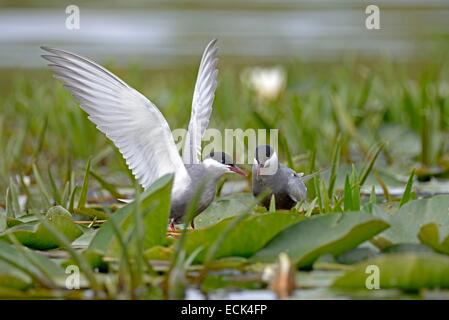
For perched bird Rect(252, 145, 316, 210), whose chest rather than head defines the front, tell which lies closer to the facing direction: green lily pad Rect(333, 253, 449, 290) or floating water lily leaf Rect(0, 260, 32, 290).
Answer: the floating water lily leaf

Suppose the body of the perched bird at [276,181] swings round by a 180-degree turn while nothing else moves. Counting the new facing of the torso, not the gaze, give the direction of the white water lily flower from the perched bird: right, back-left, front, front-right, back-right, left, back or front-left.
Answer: front-left

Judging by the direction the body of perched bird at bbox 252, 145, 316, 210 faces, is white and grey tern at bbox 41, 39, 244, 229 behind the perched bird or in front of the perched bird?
in front

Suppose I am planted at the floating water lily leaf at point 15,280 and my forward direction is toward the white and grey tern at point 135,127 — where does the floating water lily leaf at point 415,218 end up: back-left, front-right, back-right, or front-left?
front-right

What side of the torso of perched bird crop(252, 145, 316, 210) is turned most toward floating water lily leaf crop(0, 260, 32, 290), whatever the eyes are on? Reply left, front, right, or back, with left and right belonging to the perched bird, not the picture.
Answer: front

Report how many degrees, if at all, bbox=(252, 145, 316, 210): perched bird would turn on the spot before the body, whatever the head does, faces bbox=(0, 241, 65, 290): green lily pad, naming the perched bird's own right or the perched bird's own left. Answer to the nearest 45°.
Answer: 0° — it already faces it

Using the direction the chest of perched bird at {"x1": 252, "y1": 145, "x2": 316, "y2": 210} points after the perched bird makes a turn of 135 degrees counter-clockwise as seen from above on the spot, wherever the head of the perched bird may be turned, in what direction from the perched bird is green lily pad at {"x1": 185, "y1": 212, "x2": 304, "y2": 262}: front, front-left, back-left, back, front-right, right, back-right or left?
right

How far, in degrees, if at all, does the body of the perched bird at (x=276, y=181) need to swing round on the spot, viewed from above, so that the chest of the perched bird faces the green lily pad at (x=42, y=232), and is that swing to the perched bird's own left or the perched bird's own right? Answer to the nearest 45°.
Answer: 0° — it already faces it

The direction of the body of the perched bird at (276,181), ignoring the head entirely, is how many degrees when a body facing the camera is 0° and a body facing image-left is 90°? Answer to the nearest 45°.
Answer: approximately 45°

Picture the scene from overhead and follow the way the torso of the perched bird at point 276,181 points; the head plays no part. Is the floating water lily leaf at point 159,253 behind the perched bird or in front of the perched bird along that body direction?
in front

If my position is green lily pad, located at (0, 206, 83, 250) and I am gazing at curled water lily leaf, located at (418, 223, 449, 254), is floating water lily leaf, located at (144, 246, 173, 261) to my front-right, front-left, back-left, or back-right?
front-right
